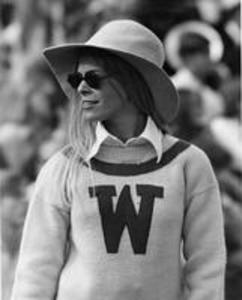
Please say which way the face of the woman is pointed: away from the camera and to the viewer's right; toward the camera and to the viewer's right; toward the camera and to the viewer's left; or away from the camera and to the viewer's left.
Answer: toward the camera and to the viewer's left

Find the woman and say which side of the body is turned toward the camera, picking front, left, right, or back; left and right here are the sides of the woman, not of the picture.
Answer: front
